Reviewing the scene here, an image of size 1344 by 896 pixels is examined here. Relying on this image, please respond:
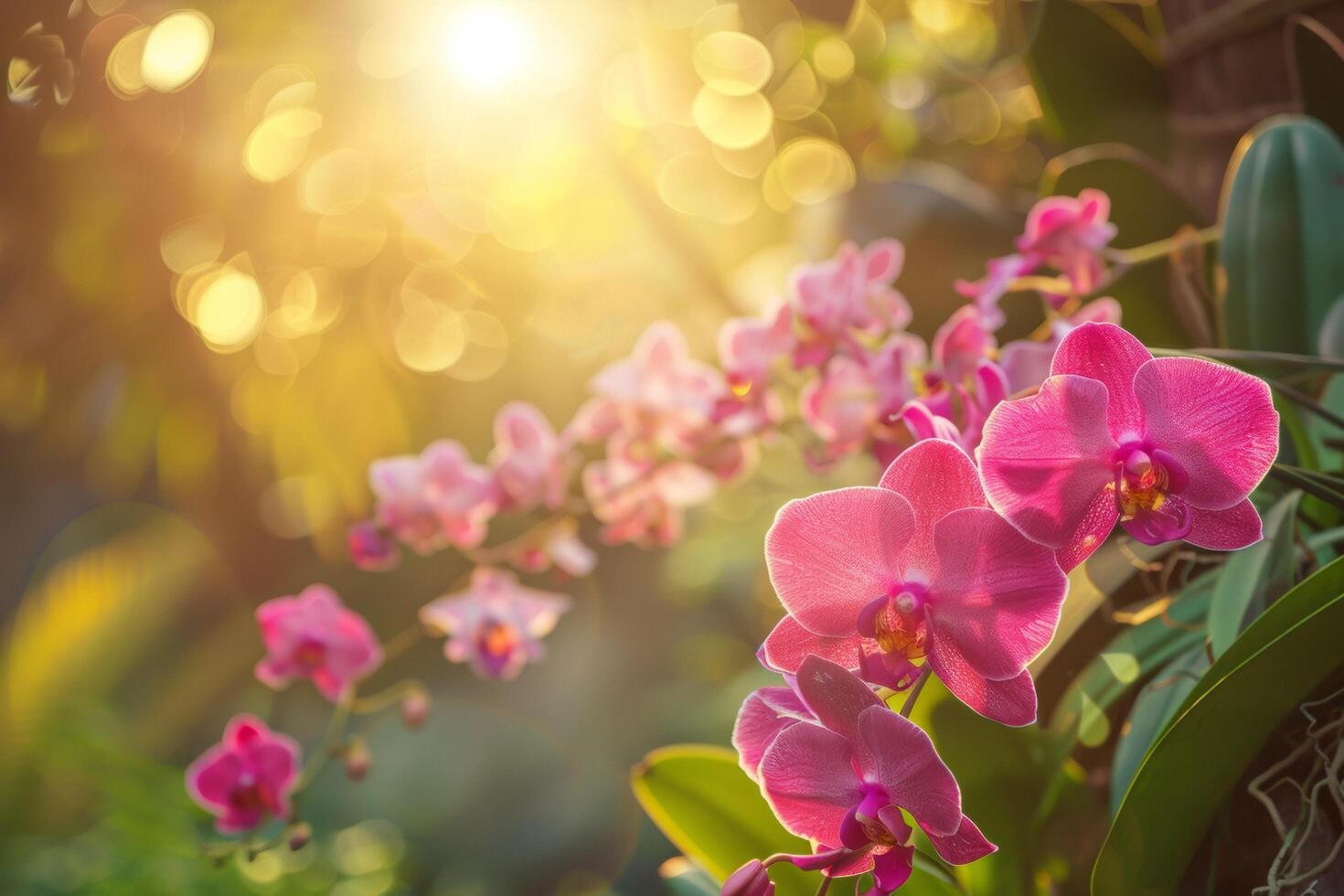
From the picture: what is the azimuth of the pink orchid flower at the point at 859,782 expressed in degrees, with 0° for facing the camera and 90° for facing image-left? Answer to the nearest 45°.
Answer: approximately 0°

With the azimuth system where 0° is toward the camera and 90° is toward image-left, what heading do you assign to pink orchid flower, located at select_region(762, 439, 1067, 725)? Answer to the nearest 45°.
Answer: approximately 0°

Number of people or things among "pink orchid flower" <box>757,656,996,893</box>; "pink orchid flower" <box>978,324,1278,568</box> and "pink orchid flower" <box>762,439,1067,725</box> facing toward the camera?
3
